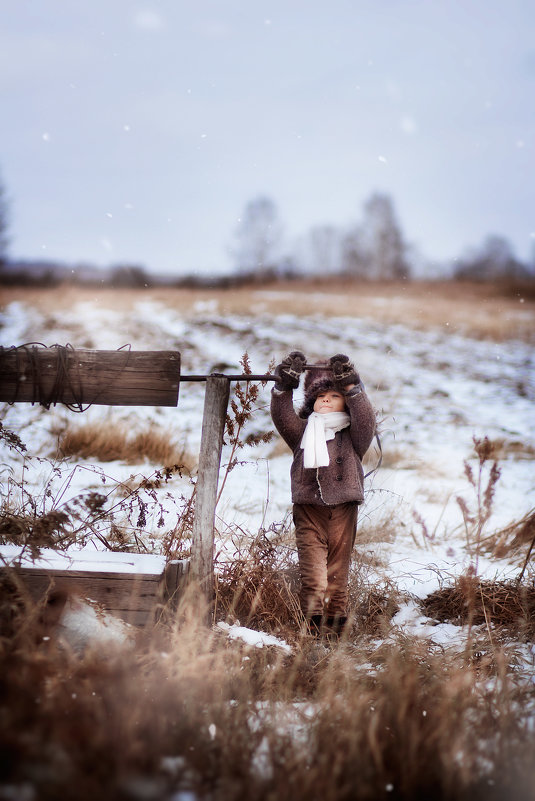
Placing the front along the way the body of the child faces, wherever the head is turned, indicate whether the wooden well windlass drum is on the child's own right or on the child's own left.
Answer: on the child's own right

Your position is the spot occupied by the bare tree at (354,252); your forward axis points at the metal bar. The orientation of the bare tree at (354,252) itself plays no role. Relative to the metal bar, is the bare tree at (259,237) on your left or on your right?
right

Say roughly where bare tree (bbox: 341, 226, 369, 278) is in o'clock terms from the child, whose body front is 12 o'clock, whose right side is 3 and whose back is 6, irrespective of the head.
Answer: The bare tree is roughly at 6 o'clock from the child.

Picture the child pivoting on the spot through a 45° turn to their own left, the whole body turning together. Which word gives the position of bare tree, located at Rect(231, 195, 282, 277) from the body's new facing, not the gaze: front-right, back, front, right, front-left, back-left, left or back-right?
back-left

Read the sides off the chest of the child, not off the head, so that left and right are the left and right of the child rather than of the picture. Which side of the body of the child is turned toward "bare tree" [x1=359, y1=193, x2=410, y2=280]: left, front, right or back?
back

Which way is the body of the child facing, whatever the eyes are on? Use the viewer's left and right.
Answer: facing the viewer
